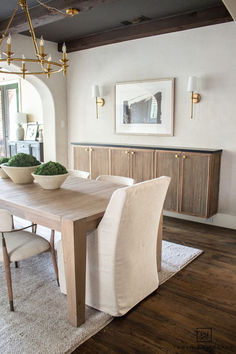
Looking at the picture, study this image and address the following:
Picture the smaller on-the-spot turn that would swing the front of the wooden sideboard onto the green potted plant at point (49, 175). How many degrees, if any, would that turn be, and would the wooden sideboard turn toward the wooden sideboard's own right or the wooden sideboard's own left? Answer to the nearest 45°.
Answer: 0° — it already faces it

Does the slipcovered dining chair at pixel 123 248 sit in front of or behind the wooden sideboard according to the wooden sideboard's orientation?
in front

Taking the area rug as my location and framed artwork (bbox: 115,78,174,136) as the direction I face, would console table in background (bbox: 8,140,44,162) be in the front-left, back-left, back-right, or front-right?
front-left

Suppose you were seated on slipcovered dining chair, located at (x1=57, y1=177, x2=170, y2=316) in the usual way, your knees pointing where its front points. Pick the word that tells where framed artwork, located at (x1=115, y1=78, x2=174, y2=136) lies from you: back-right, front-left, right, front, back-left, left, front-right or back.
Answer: front-right

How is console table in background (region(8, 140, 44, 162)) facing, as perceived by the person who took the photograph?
facing the viewer and to the left of the viewer

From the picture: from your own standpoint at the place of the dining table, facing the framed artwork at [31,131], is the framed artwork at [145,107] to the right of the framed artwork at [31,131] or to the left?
right

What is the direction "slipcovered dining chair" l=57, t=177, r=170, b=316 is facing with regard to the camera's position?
facing away from the viewer and to the left of the viewer

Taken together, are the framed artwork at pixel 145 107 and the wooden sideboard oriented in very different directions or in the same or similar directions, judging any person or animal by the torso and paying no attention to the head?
same or similar directions

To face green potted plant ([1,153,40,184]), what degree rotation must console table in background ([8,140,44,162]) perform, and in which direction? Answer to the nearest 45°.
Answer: approximately 45° to its left

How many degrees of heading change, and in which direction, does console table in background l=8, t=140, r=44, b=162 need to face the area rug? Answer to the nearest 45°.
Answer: approximately 45° to its left

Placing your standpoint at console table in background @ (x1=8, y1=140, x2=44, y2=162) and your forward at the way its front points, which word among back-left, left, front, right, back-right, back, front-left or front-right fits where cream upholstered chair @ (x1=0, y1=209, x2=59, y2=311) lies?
front-left

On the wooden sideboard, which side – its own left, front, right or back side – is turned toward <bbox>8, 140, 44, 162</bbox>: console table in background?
right

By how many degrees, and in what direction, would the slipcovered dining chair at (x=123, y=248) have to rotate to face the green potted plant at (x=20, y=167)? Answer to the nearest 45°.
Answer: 0° — it already faces it
